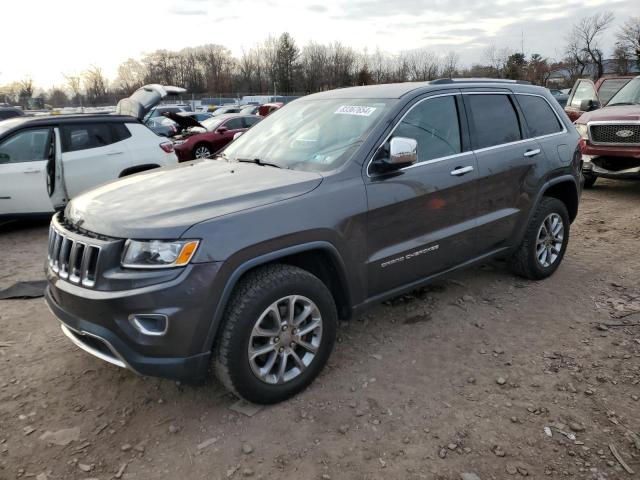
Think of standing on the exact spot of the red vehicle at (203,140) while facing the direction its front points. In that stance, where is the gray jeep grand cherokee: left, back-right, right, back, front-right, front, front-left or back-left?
front-left

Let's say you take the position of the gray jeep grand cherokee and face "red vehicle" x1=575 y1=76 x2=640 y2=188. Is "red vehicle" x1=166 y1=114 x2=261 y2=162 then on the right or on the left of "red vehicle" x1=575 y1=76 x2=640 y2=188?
left

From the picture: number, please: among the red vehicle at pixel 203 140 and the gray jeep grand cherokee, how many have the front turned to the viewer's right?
0

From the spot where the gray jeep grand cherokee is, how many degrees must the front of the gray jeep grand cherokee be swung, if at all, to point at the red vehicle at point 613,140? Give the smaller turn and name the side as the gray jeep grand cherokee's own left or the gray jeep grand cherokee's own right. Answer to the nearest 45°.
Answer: approximately 180°

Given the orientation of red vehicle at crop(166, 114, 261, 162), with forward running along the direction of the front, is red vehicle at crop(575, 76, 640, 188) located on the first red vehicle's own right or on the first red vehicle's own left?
on the first red vehicle's own left

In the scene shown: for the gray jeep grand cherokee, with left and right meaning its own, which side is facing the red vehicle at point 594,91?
back

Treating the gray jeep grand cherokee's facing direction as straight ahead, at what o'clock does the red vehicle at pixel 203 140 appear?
The red vehicle is roughly at 4 o'clock from the gray jeep grand cherokee.

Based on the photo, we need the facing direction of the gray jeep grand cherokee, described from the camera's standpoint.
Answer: facing the viewer and to the left of the viewer
